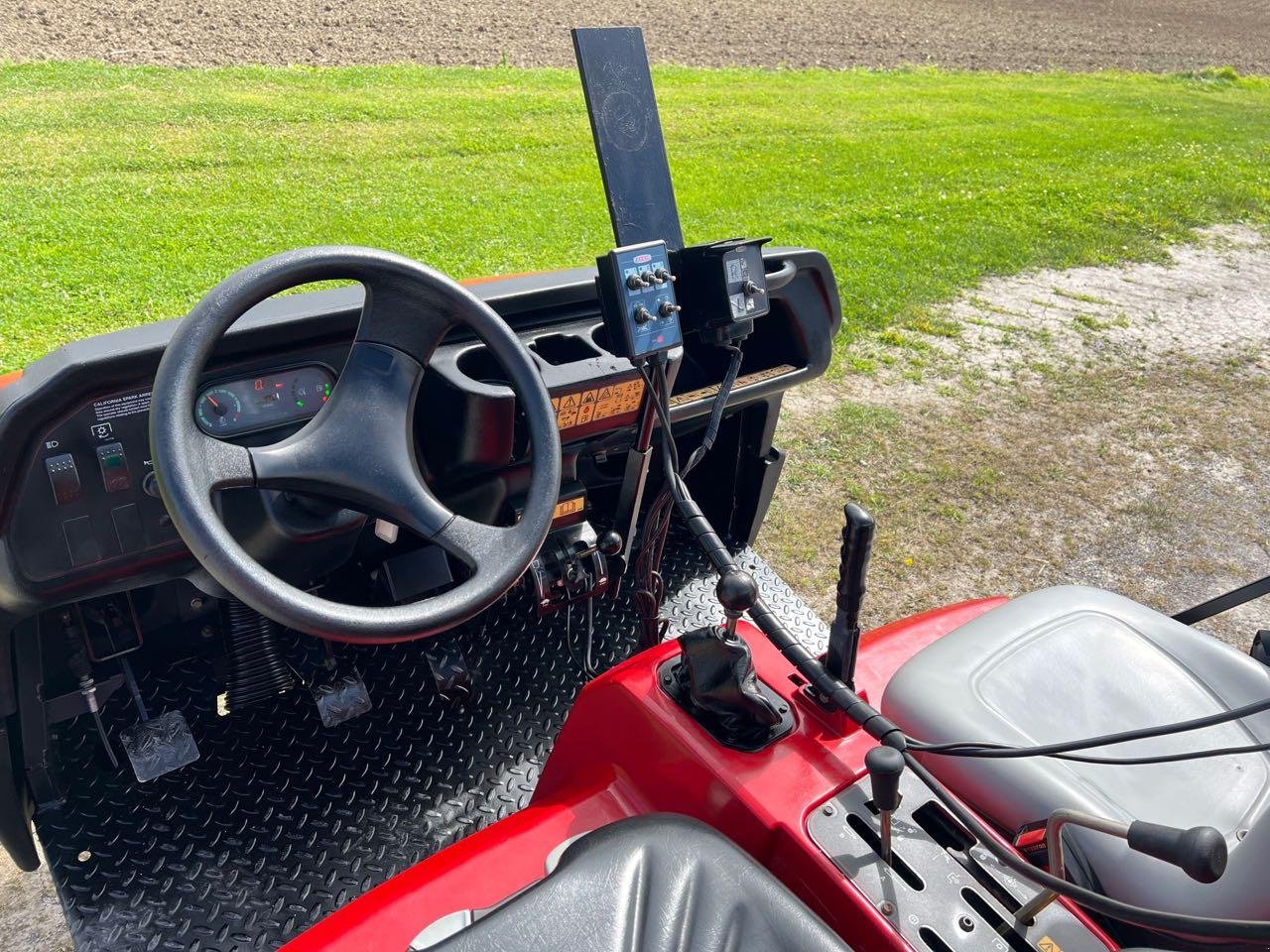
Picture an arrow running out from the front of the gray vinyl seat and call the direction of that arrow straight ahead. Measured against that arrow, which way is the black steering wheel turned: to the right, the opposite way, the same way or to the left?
the opposite way

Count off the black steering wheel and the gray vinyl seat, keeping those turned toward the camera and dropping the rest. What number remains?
1

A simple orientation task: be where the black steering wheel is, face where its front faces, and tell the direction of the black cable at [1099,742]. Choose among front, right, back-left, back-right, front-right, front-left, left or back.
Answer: front-left

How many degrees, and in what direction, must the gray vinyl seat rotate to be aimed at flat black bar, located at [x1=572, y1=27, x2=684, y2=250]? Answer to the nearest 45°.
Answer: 0° — it already faces it

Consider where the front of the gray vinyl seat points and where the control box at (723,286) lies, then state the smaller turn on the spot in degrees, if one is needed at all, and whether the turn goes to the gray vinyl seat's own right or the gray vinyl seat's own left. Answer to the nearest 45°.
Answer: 0° — it already faces it

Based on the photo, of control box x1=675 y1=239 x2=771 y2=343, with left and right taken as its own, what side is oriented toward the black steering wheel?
right

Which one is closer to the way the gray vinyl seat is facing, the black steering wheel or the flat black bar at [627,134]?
the flat black bar

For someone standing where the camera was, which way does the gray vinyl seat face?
facing away from the viewer and to the left of the viewer

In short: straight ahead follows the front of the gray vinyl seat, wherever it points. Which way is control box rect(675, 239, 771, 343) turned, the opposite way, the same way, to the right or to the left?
the opposite way

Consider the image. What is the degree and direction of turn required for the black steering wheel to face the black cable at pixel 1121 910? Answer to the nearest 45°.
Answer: approximately 45° to its left

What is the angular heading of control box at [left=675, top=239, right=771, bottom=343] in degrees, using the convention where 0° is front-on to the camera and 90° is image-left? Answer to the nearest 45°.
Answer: approximately 315°

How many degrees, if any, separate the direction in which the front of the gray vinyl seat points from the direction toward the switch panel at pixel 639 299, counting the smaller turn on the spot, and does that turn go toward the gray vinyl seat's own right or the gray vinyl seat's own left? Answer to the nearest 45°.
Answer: approximately 45° to the gray vinyl seat's own left
